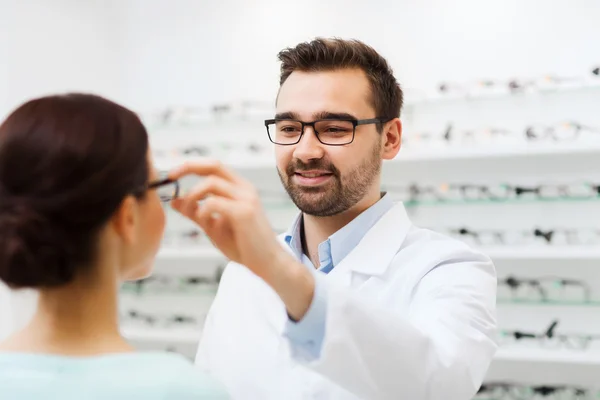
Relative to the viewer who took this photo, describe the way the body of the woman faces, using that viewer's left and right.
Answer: facing away from the viewer and to the right of the viewer

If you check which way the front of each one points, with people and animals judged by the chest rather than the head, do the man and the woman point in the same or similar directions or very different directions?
very different directions

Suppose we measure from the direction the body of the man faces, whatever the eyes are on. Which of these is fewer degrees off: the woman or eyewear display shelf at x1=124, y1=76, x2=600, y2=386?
the woman

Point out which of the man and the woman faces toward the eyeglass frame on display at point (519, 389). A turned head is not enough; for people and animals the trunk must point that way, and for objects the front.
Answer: the woman

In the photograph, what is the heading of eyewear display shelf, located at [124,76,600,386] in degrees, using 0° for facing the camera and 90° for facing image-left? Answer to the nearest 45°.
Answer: approximately 45°

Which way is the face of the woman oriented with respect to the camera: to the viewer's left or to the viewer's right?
to the viewer's right

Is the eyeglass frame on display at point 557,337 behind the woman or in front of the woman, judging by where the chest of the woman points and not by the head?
in front

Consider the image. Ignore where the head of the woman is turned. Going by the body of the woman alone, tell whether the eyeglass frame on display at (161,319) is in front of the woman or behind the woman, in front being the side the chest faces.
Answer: in front

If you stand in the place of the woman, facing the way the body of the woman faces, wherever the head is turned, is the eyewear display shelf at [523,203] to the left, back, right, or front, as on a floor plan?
front

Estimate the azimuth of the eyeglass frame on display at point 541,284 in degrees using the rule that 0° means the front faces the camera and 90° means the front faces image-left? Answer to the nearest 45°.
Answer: approximately 45°
